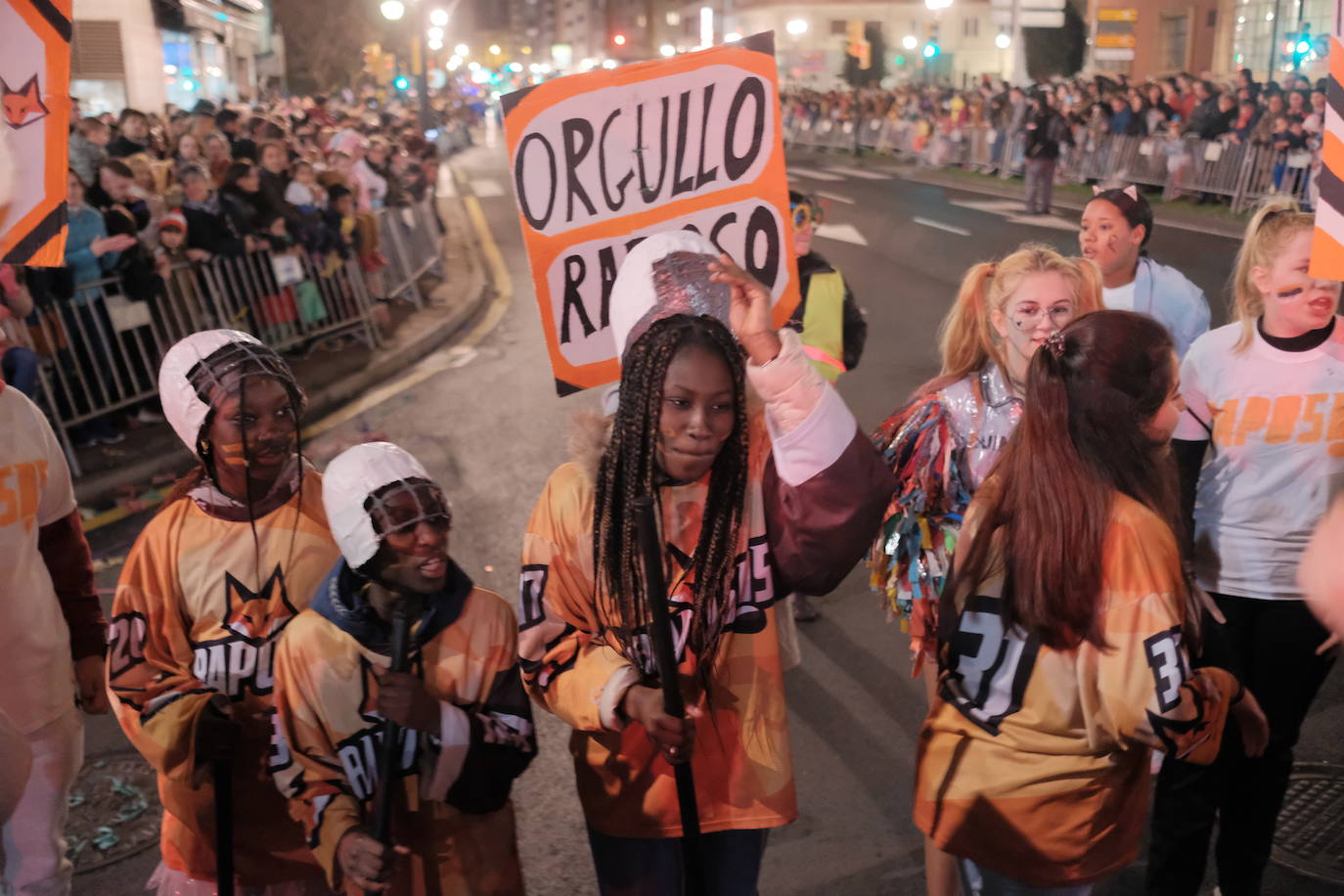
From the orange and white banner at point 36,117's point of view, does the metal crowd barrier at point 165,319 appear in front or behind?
behind

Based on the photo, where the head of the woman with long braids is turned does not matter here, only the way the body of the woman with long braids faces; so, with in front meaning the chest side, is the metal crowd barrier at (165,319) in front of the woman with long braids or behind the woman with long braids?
behind

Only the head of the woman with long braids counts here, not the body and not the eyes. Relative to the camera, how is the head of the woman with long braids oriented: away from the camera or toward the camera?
toward the camera

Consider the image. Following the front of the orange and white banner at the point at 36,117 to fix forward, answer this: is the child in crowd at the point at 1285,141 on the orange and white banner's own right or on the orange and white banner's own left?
on the orange and white banner's own left

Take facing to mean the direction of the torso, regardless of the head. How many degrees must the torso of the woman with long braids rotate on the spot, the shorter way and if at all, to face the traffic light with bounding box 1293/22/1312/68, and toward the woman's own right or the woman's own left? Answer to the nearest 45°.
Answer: approximately 135° to the woman's own left

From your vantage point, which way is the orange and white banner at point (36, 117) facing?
toward the camera

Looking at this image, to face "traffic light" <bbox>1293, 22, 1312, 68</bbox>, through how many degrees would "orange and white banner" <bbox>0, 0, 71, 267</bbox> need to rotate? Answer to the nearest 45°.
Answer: approximately 135° to its left

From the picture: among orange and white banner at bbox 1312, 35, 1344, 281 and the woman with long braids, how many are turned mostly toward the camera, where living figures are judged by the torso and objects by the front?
2

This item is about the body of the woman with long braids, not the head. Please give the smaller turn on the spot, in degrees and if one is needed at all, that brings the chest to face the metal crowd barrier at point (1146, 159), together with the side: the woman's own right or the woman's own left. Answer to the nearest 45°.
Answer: approximately 180°

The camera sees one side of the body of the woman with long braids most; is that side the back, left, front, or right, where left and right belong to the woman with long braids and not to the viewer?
front
